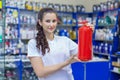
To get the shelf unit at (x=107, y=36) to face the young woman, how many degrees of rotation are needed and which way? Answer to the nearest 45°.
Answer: approximately 45° to its left

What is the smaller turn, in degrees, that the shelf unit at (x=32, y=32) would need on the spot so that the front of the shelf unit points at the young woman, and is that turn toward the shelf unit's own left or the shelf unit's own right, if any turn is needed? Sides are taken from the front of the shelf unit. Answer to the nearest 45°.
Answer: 0° — it already faces them

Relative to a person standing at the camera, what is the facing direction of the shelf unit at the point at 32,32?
facing the viewer

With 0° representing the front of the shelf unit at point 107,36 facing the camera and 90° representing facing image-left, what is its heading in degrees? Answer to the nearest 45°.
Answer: approximately 45°
